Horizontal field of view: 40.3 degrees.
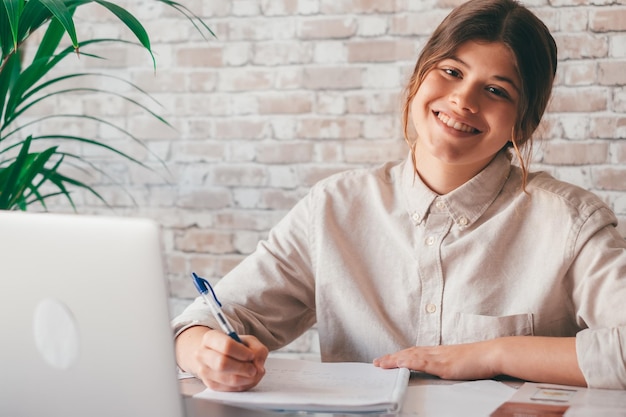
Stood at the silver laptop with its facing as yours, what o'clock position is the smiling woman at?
The smiling woman is roughly at 12 o'clock from the silver laptop.

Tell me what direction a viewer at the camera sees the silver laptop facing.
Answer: facing away from the viewer and to the right of the viewer

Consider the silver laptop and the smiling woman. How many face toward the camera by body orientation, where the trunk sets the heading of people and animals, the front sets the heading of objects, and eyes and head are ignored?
1

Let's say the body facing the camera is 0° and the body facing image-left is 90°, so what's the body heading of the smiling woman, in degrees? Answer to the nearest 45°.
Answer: approximately 0°
